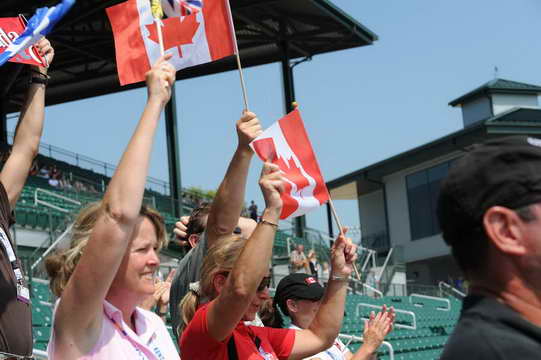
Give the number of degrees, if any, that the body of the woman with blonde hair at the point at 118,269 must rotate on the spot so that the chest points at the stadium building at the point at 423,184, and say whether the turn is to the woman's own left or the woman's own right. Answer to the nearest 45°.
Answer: approximately 90° to the woman's own left

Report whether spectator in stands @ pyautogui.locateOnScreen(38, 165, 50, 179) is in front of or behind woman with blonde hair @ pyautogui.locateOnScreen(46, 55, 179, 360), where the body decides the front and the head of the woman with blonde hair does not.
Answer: behind

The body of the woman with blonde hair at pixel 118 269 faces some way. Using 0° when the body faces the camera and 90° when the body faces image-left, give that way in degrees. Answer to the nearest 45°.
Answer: approximately 315°

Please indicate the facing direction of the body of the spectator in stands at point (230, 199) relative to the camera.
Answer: to the viewer's right

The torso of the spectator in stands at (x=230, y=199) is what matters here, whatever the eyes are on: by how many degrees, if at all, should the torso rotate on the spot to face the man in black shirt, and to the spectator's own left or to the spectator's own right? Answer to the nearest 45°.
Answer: approximately 90° to the spectator's own right
